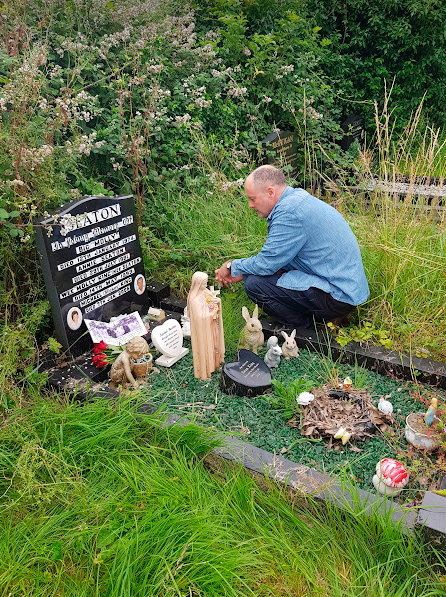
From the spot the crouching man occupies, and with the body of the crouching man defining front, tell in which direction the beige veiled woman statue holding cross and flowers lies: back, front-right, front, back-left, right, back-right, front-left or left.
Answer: front-left

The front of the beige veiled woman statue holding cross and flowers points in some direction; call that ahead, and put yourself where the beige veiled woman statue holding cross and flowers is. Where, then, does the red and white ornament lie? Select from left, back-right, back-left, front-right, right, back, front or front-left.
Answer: front

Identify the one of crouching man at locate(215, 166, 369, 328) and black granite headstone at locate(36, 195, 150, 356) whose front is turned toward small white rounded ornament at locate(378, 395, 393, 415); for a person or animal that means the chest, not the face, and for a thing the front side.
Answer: the black granite headstone

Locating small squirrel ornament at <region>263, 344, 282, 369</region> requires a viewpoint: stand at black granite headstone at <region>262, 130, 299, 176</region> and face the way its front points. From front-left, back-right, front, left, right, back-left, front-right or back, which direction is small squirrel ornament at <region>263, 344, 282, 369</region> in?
front-right

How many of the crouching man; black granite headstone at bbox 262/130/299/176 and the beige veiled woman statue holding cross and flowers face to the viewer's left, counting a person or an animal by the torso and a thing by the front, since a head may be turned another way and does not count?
1

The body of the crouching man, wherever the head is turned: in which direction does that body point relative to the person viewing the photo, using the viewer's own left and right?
facing to the left of the viewer

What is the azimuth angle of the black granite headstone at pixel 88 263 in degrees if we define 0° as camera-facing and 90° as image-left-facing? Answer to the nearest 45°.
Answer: approximately 315°

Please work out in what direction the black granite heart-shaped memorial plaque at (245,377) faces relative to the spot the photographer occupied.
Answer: facing the viewer and to the right of the viewer

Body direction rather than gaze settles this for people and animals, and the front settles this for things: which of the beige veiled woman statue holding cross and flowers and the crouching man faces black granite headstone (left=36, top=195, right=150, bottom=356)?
the crouching man

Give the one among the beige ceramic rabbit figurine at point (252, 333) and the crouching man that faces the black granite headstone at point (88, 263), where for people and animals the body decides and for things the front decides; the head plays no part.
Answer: the crouching man

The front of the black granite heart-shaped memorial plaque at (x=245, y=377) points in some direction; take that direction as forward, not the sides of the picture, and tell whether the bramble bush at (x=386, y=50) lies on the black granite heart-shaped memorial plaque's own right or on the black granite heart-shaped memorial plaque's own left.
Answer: on the black granite heart-shaped memorial plaque's own left

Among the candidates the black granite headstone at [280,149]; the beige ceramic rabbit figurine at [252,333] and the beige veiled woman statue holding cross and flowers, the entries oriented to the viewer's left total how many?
0

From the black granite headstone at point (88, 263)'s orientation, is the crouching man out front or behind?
out front
